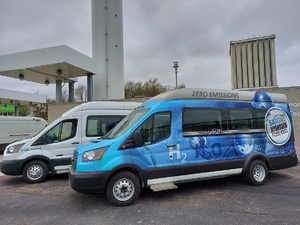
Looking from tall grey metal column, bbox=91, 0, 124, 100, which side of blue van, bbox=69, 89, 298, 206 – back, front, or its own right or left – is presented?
right

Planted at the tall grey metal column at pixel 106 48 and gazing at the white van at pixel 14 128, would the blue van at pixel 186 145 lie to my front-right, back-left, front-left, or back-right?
front-left

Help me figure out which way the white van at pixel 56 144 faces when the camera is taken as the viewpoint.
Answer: facing to the left of the viewer

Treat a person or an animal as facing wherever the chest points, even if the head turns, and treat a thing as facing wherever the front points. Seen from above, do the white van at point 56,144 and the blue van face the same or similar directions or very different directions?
same or similar directions

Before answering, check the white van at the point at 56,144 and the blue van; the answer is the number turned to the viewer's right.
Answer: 0

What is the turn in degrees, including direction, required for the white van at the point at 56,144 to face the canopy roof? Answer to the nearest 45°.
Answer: approximately 90° to its right

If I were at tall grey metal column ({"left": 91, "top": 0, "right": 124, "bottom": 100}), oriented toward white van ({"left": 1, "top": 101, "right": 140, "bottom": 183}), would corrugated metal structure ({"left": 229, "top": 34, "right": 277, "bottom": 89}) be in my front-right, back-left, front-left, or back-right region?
back-left

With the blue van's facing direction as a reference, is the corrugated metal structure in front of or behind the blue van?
behind

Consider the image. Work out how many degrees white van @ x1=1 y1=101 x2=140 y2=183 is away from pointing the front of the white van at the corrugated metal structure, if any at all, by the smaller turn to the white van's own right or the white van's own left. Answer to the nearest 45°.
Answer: approximately 135° to the white van's own right

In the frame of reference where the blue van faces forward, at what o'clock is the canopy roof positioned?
The canopy roof is roughly at 3 o'clock from the blue van.

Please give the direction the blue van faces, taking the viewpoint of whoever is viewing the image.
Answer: facing the viewer and to the left of the viewer
